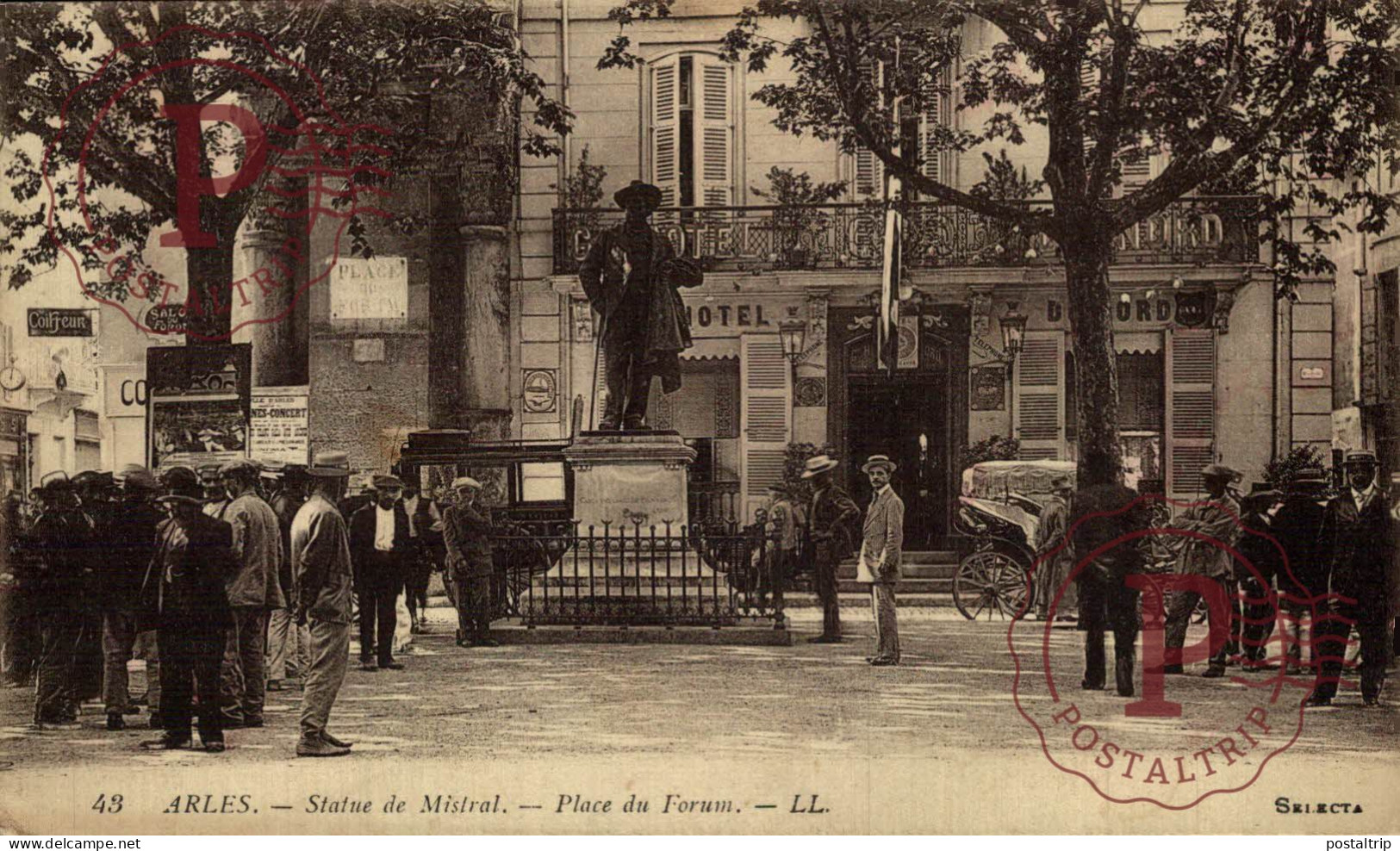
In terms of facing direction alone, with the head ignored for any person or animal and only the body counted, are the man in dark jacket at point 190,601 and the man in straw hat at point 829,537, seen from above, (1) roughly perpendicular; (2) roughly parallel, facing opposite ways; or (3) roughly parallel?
roughly perpendicular

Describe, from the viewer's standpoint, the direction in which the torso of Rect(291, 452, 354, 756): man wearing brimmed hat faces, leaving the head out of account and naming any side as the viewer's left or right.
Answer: facing to the right of the viewer

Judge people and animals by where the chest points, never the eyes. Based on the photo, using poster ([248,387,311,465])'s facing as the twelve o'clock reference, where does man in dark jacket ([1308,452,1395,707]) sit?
The man in dark jacket is roughly at 10 o'clock from the poster.

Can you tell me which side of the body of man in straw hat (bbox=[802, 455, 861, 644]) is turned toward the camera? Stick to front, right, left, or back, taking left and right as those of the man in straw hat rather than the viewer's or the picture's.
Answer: left

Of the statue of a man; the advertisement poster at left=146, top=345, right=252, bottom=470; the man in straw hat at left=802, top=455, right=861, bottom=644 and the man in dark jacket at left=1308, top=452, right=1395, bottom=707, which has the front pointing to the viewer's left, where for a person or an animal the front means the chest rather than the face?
the man in straw hat

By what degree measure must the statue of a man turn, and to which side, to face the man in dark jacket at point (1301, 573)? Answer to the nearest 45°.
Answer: approximately 45° to its left

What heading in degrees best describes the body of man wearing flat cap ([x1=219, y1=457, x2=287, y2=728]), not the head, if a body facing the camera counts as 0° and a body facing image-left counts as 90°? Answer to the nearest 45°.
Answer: approximately 135°

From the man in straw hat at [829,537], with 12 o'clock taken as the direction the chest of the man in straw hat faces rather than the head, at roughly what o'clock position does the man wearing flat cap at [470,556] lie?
The man wearing flat cap is roughly at 12 o'clock from the man in straw hat.
